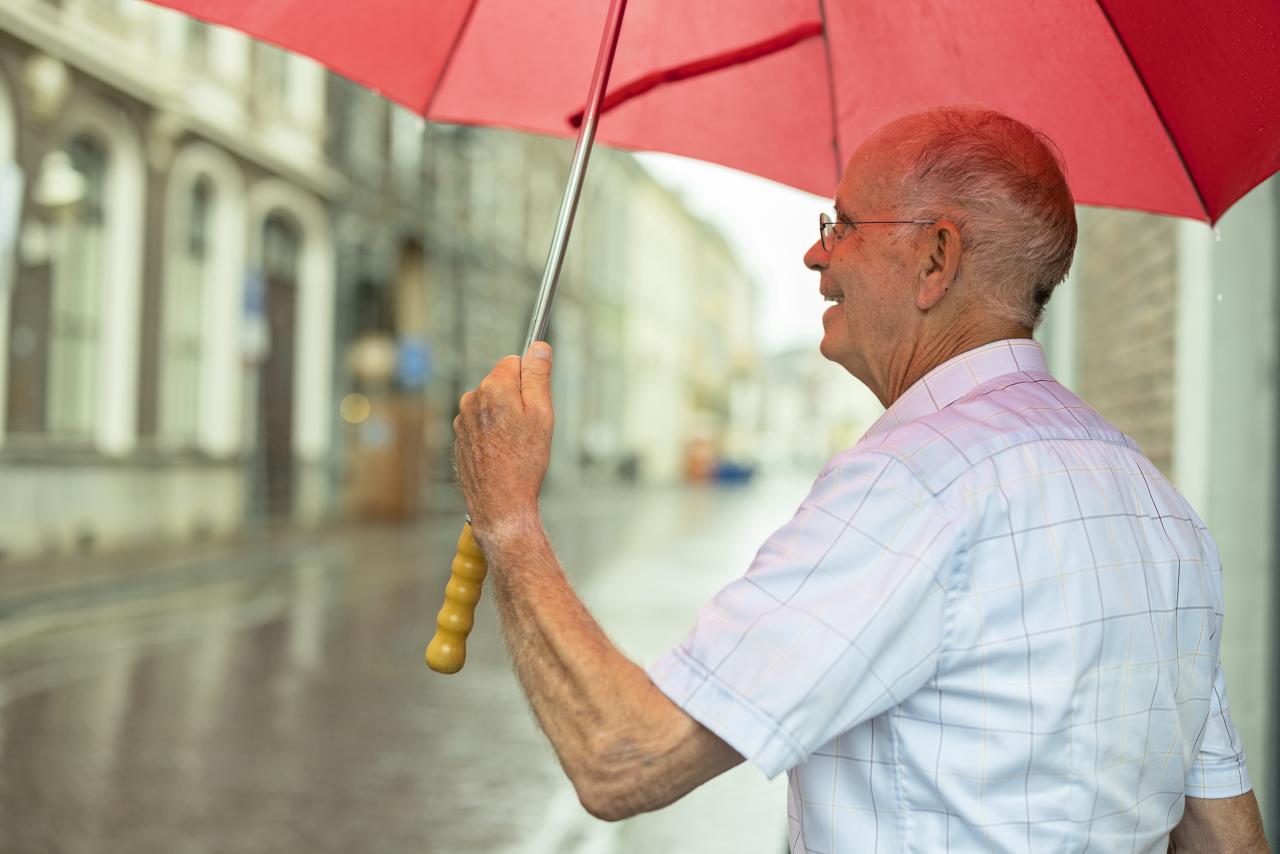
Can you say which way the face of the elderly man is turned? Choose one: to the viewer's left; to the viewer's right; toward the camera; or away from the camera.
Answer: to the viewer's left

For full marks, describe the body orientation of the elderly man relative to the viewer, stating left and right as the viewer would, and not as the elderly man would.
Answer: facing away from the viewer and to the left of the viewer

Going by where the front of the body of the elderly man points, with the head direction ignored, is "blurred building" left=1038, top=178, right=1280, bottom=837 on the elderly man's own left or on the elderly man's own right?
on the elderly man's own right
